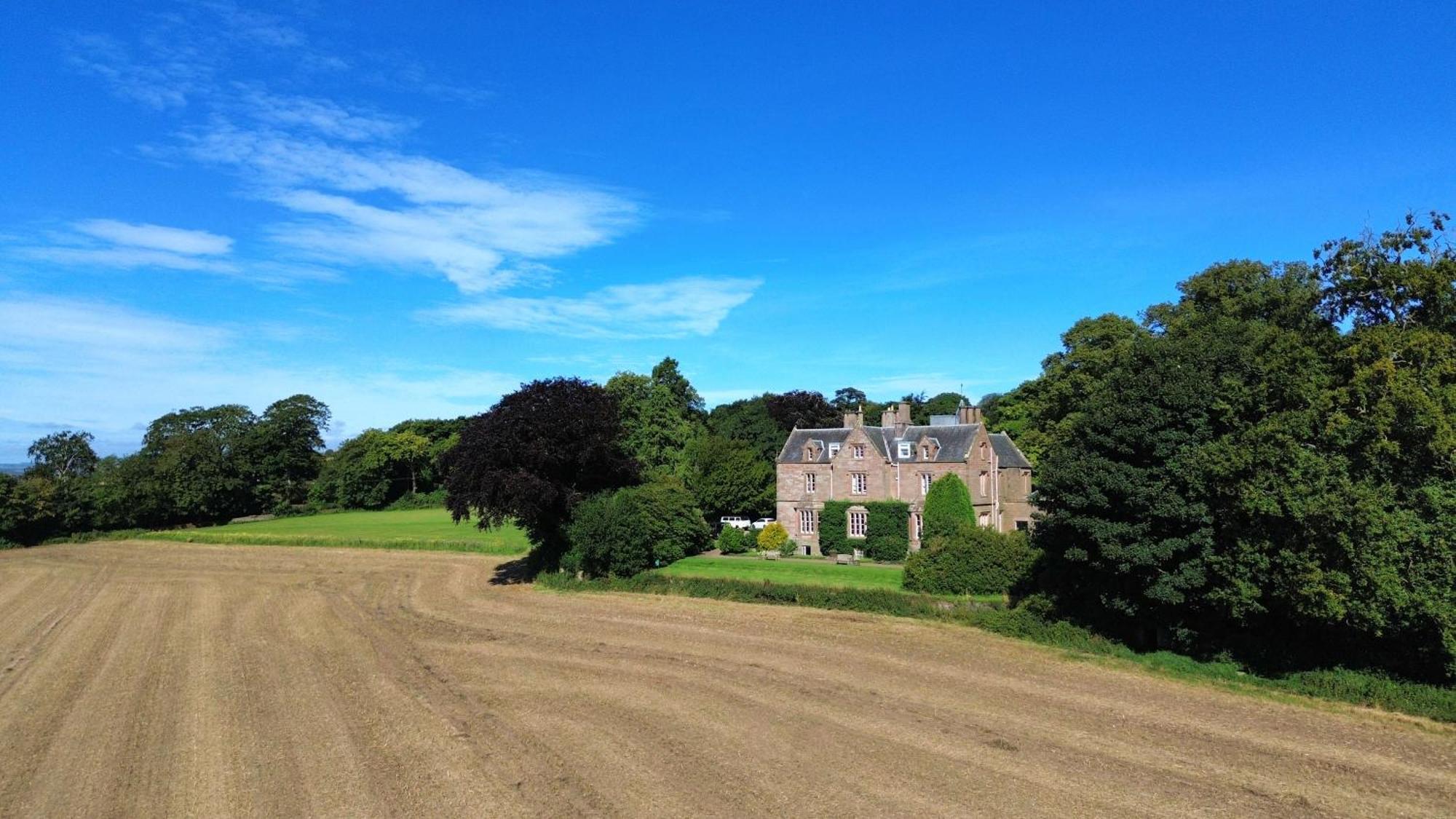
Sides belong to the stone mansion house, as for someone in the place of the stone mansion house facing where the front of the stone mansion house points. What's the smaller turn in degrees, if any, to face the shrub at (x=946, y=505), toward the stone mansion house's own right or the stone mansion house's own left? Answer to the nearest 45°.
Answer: approximately 45° to the stone mansion house's own left

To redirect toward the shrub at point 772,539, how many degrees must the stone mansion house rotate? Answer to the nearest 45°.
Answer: approximately 90° to its right

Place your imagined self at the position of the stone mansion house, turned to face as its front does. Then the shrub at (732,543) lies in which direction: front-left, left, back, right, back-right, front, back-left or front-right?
right

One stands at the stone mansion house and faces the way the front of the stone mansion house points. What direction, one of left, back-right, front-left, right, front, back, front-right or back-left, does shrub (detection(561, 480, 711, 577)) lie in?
front-right

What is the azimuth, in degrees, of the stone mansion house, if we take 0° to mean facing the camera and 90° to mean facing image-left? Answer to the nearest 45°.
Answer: approximately 0°

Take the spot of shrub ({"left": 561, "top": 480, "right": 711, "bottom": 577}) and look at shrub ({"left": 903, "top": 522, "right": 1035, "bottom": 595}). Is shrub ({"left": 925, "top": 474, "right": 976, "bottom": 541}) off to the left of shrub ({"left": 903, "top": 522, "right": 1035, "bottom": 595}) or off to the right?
left
